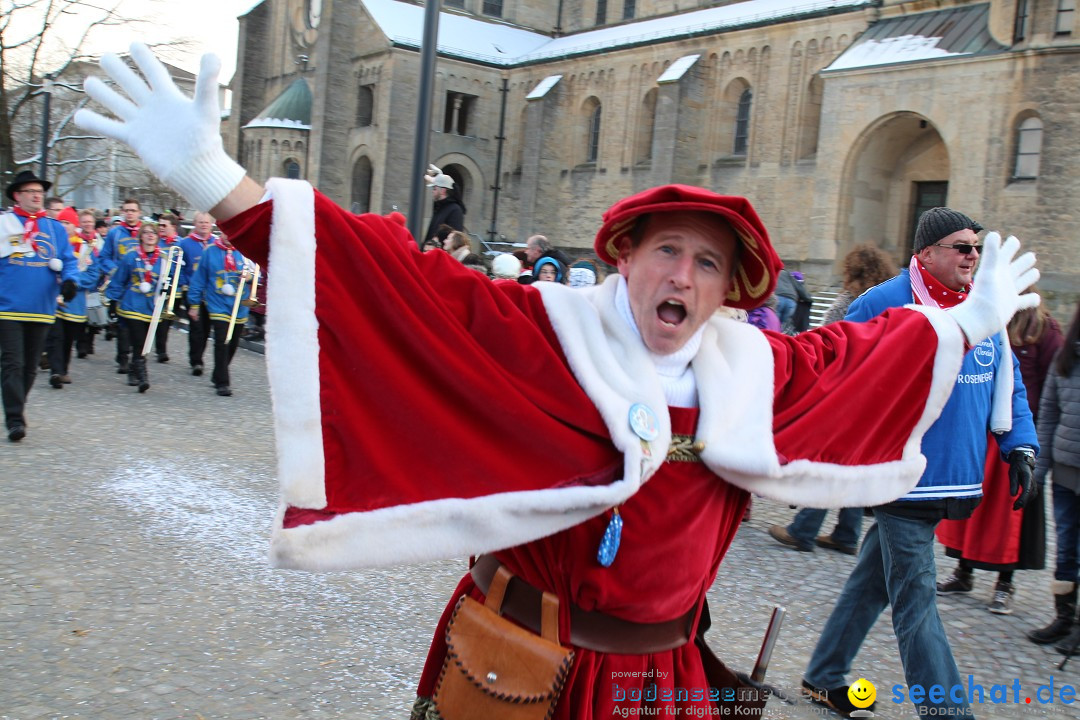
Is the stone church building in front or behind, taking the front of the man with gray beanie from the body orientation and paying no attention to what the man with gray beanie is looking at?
behind

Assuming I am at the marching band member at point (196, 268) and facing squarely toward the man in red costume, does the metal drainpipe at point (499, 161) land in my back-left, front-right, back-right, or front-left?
back-left

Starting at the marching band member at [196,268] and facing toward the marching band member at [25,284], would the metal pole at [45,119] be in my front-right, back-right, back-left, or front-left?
back-right
